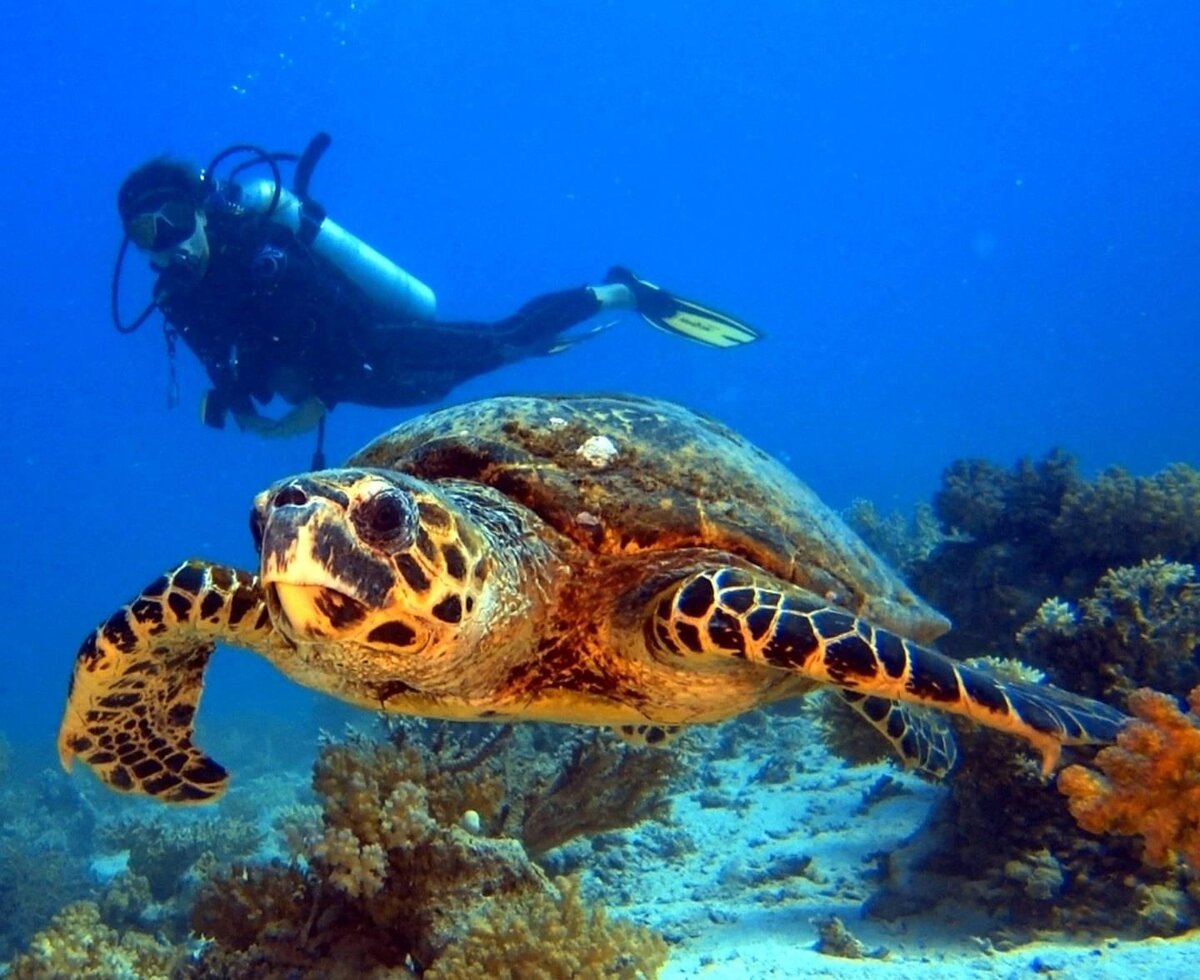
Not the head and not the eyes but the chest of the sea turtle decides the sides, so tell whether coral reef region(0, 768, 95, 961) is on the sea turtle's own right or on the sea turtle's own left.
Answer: on the sea turtle's own right

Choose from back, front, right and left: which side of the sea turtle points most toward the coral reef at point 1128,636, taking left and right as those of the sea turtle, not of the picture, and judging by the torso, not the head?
back

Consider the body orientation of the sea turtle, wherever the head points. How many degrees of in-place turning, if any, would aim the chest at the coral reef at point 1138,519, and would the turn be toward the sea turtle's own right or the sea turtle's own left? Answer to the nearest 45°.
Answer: approximately 180°

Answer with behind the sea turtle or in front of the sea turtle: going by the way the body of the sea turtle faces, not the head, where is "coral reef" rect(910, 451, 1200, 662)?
behind

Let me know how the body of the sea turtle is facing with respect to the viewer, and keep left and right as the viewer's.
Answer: facing the viewer and to the left of the viewer
